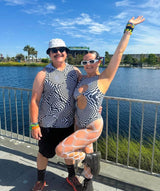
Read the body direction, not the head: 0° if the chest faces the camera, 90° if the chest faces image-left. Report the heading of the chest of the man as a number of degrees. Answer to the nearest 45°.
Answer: approximately 0°

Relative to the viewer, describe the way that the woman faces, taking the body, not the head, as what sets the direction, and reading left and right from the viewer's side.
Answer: facing the viewer and to the left of the viewer

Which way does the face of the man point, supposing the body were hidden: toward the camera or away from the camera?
toward the camera

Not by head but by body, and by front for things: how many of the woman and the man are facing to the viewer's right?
0
